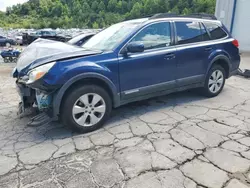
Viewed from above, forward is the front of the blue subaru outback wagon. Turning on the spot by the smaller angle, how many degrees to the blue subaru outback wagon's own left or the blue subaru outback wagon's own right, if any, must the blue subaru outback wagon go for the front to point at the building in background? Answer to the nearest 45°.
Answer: approximately 180°

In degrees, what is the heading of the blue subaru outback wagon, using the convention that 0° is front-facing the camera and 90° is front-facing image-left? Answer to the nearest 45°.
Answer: approximately 45°

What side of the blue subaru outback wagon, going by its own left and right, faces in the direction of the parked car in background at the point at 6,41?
right
